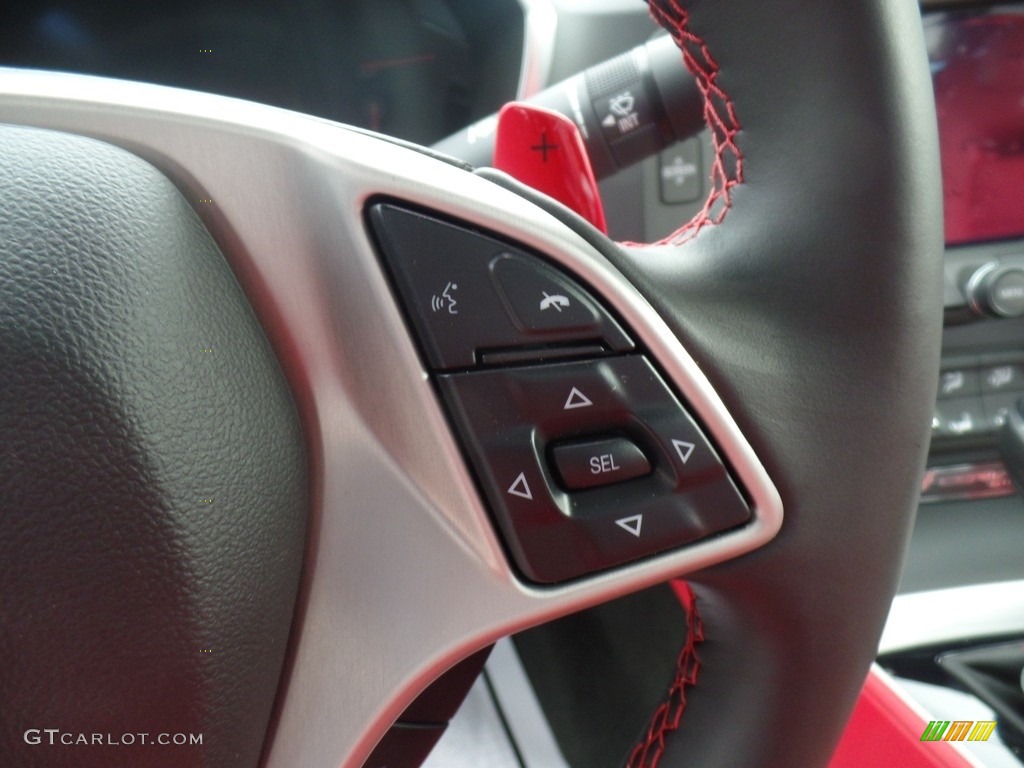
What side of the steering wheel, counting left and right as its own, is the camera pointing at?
front
